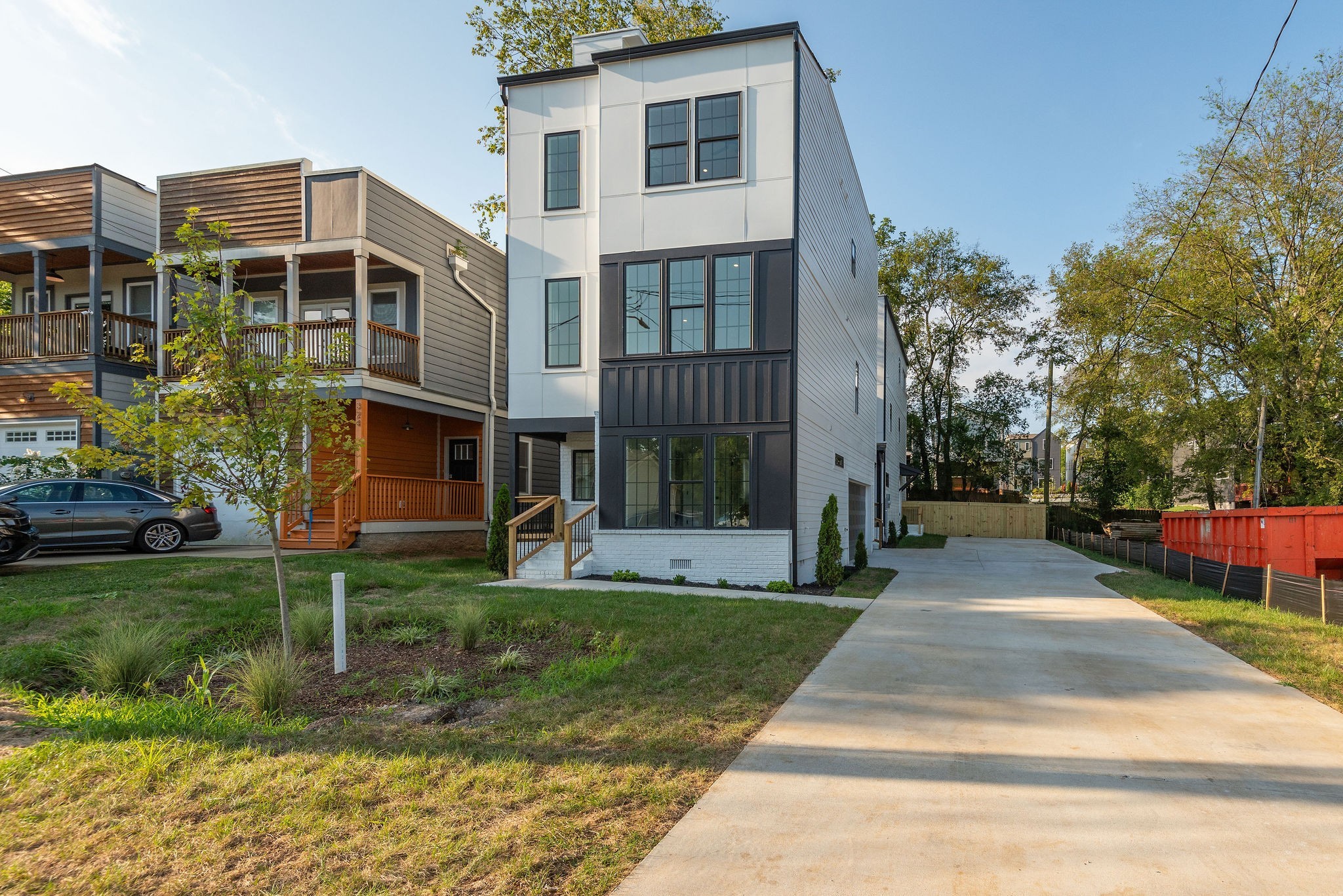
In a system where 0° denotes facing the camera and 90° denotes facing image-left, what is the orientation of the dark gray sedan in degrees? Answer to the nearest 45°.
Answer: approximately 90°

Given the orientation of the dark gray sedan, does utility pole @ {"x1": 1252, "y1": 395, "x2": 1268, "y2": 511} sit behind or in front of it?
behind

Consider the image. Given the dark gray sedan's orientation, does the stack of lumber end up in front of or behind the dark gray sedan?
behind
